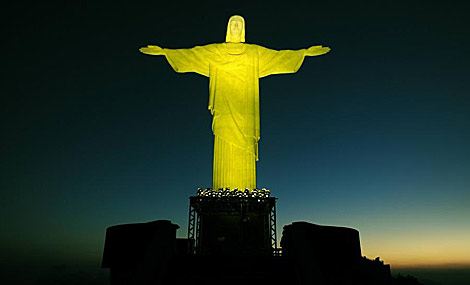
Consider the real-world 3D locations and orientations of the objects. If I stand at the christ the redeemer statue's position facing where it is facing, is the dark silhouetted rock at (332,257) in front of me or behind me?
in front

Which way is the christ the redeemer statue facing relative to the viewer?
toward the camera
